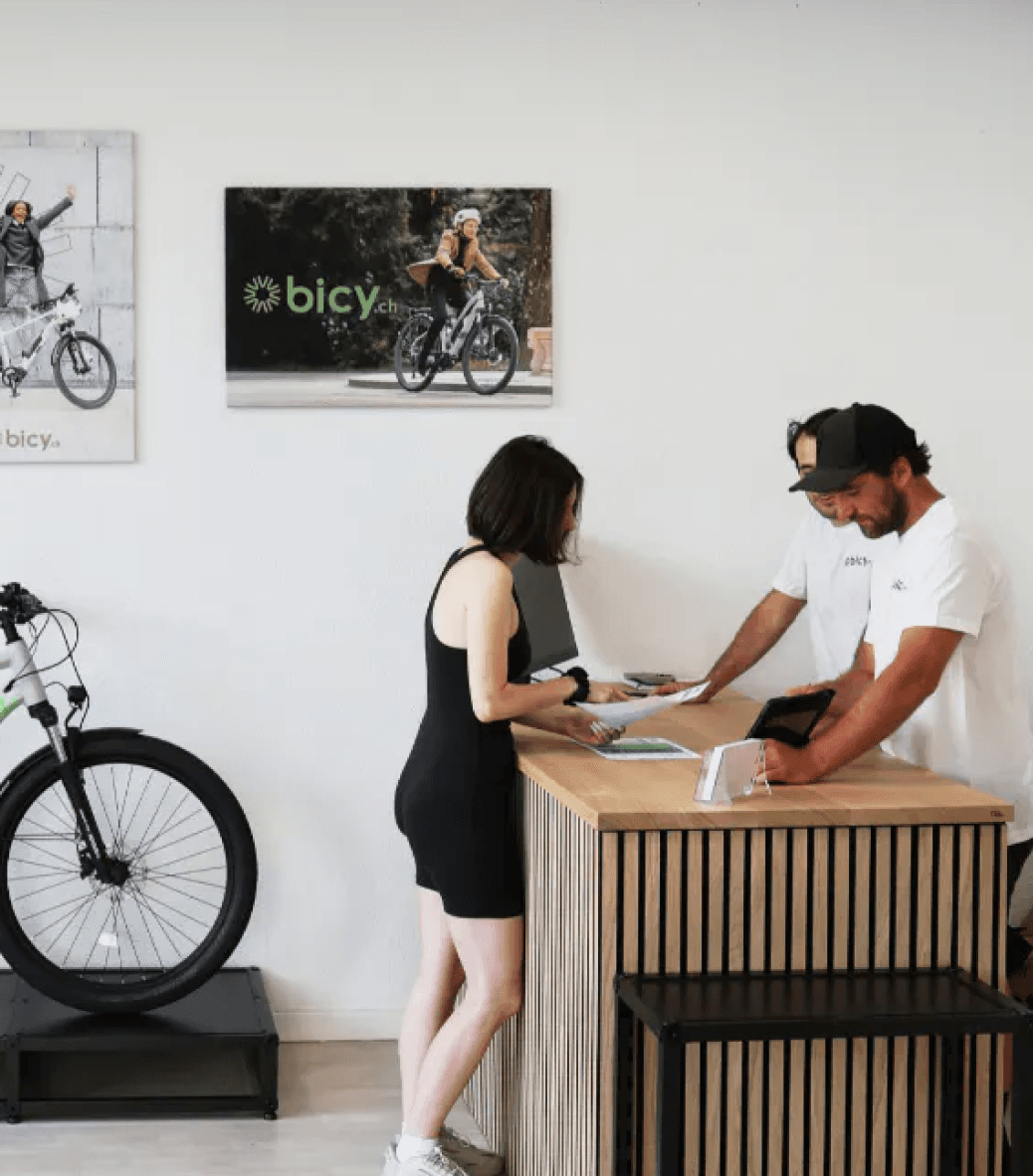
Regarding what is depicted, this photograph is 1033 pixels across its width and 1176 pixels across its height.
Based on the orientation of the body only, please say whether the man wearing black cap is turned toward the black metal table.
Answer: no

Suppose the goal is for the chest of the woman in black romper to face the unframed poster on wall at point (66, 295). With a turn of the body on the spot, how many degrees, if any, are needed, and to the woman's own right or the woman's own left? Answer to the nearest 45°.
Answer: approximately 135° to the woman's own left

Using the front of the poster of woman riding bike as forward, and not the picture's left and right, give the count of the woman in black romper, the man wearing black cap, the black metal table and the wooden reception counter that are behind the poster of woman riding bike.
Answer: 0

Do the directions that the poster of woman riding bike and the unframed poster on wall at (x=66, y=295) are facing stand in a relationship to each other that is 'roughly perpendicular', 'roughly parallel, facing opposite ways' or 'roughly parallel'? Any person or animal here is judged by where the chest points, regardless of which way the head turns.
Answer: roughly parallel

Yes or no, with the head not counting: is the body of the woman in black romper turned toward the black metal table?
no

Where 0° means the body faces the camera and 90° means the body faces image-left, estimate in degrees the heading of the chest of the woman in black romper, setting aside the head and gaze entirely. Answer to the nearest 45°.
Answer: approximately 270°

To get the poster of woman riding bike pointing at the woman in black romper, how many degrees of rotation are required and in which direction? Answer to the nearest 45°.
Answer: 0° — it already faces them

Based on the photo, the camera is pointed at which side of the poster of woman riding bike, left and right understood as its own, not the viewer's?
front

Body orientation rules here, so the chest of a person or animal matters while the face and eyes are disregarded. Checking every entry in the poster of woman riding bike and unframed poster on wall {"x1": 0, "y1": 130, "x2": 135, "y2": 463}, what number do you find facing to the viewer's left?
0

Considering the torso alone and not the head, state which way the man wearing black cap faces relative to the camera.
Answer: to the viewer's left

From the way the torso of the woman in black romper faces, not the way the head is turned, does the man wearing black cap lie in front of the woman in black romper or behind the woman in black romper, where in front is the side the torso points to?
in front

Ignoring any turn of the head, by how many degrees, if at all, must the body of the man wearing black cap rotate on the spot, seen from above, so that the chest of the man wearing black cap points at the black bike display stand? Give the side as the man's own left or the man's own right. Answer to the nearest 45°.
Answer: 0° — they already face it

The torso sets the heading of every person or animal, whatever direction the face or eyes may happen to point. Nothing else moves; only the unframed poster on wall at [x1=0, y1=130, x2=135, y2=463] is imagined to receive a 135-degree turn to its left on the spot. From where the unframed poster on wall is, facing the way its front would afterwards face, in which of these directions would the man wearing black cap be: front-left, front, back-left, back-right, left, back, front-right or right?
right
